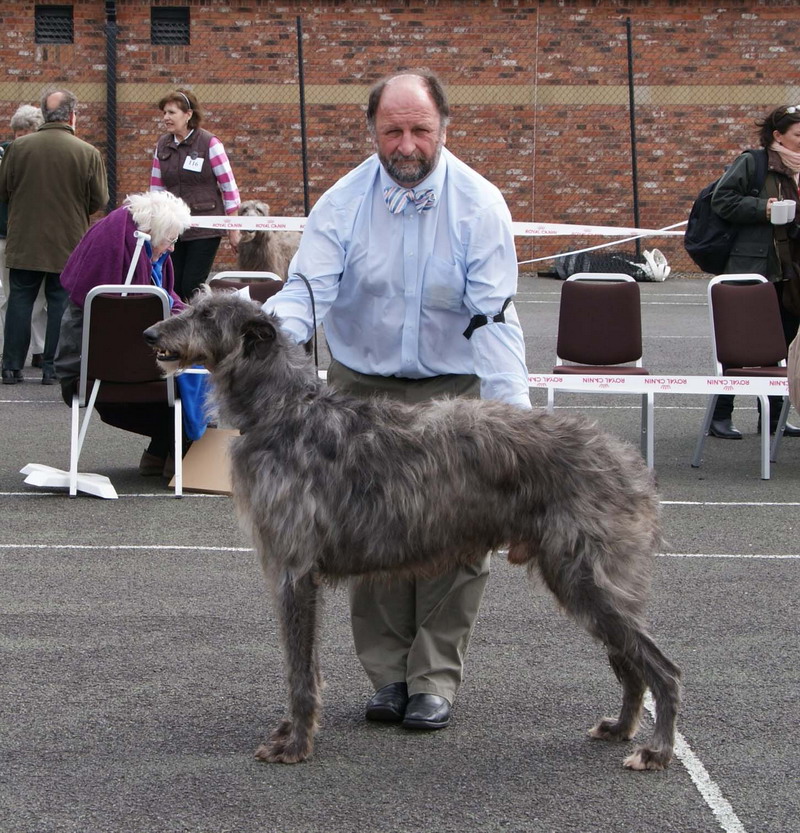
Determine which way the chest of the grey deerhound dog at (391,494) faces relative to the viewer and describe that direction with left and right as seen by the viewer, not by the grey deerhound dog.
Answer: facing to the left of the viewer

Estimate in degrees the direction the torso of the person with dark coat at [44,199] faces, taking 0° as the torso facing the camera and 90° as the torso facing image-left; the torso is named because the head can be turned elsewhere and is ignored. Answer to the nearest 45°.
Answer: approximately 180°

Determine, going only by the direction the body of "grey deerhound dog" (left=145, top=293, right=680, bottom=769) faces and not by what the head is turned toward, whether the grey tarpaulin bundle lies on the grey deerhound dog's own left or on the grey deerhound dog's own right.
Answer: on the grey deerhound dog's own right

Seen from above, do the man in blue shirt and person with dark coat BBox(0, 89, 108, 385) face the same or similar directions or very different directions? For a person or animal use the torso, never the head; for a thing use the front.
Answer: very different directions

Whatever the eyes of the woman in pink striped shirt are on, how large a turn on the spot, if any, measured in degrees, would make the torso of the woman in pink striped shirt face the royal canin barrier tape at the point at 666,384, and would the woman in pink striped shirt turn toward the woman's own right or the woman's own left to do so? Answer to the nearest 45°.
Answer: approximately 90° to the woman's own left

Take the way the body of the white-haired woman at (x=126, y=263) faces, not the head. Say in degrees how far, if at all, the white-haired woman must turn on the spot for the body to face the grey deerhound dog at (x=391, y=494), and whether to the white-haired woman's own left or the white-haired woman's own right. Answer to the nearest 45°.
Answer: approximately 90° to the white-haired woman's own right

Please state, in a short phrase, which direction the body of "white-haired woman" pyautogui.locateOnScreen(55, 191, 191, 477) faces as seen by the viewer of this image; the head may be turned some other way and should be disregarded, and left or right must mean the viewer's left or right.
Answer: facing to the right of the viewer

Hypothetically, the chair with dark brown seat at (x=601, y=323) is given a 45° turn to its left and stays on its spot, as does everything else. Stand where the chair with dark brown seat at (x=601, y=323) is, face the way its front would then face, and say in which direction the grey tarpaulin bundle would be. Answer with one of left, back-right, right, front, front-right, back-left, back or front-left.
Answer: back-left

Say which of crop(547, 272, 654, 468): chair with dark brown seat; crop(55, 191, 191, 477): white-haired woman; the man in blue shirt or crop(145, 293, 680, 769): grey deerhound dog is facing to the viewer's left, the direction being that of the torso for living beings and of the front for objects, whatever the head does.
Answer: the grey deerhound dog

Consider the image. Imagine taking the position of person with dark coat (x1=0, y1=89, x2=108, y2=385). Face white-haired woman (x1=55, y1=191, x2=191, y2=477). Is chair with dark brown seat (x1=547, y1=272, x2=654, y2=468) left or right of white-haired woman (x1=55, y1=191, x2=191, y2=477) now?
left
